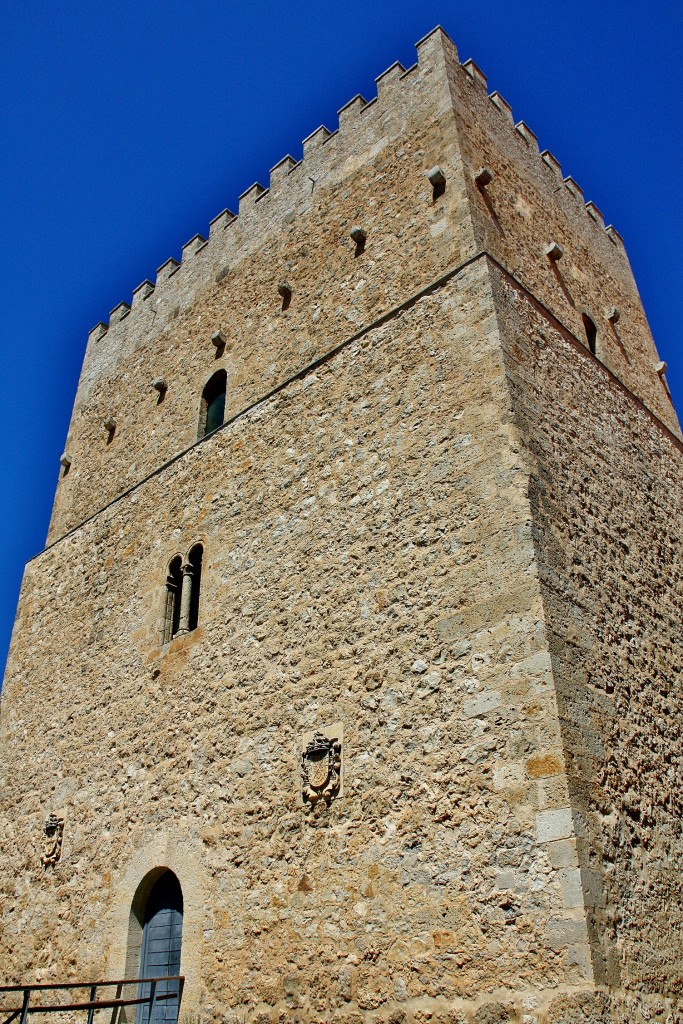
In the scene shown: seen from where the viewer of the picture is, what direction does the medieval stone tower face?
facing the viewer and to the left of the viewer
